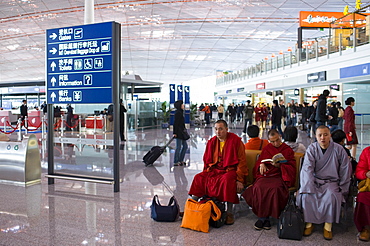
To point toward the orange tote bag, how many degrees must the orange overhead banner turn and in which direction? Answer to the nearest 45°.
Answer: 0° — it already faces it

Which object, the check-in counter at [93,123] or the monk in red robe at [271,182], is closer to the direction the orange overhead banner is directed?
the monk in red robe

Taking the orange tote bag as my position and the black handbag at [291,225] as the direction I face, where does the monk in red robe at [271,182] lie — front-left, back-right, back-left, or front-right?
front-left

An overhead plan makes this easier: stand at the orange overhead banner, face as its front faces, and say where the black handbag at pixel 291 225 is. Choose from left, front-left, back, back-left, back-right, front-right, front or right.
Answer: front

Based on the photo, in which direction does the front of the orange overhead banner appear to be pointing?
toward the camera

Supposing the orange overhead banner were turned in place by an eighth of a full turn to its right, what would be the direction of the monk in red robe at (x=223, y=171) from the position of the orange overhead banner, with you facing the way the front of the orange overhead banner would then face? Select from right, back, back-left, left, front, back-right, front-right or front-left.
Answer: front-left

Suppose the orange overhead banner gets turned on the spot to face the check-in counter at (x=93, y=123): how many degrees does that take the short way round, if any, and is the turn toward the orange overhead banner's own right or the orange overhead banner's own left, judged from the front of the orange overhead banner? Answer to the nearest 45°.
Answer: approximately 45° to the orange overhead banner's own right

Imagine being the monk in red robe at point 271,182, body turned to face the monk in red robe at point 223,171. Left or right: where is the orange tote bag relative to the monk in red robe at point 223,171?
left

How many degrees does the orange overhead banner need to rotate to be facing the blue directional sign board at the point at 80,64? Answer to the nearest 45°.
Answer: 0° — it already faces it

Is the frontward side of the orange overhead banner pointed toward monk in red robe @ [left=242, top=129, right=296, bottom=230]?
yes

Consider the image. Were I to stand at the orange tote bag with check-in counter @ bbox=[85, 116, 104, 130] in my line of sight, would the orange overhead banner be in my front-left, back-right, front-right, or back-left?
front-right

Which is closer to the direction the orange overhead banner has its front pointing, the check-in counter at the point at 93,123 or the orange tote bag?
the orange tote bag
